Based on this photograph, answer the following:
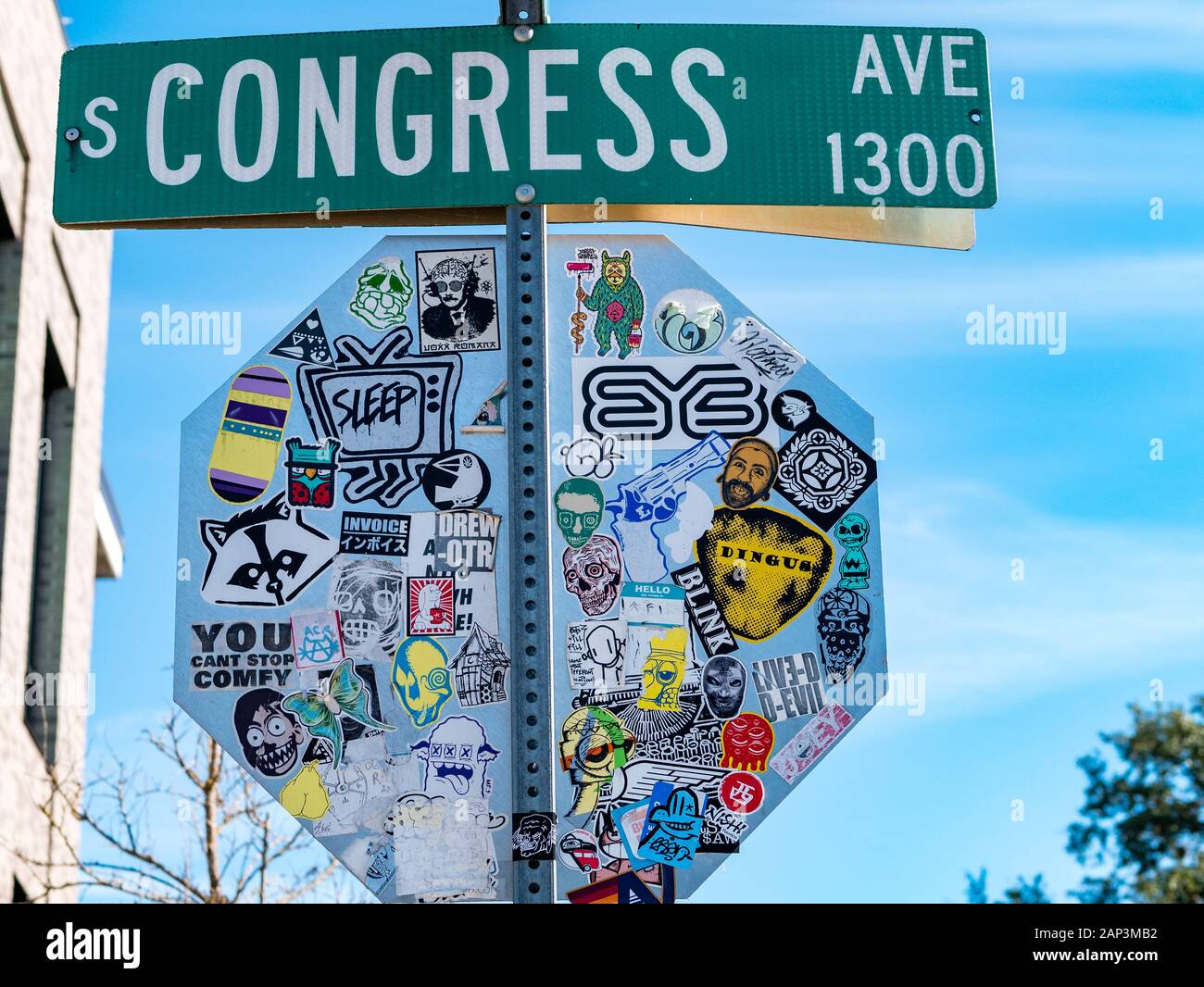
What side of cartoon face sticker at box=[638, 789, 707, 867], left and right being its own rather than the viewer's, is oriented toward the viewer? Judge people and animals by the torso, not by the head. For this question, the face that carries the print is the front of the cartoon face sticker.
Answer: front

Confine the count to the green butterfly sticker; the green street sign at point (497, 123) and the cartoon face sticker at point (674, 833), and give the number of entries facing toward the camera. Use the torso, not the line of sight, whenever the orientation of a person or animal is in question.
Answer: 3

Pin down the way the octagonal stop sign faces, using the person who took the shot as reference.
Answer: facing away from the viewer

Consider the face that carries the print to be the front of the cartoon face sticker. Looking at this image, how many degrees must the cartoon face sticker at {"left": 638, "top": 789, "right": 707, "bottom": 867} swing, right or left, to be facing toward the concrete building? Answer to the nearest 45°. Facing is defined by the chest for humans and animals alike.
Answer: approximately 135° to its right

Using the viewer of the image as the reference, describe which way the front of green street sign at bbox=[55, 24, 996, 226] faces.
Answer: facing the viewer

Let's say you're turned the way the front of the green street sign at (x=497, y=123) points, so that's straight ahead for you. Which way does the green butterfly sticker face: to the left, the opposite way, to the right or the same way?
the same way

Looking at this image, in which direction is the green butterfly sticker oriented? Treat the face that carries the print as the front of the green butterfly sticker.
toward the camera

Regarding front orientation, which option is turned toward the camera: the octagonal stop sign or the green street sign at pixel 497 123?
the green street sign

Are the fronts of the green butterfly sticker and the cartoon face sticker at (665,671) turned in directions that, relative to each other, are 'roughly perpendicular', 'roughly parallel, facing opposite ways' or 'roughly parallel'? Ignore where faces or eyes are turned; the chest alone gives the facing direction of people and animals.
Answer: roughly parallel
